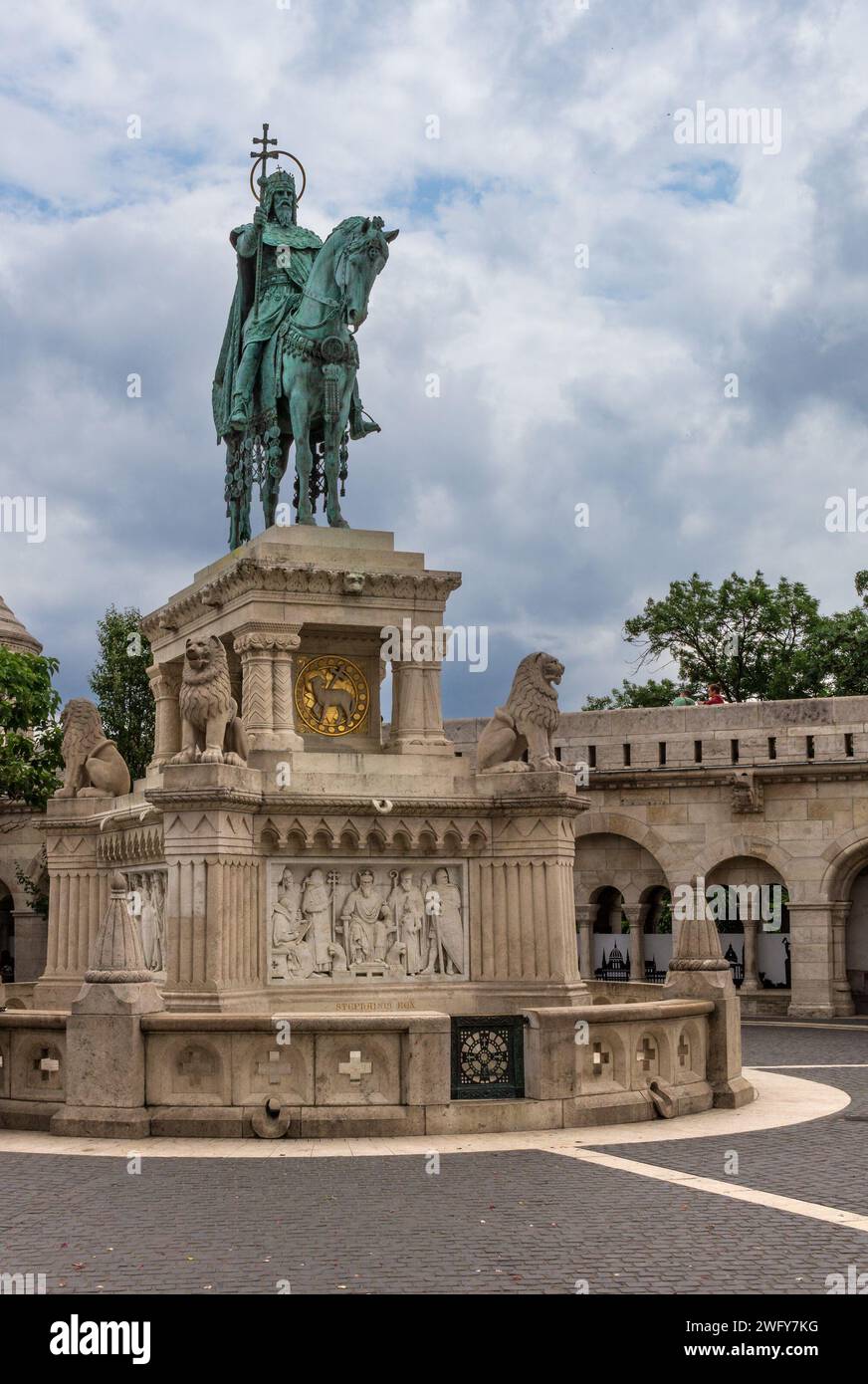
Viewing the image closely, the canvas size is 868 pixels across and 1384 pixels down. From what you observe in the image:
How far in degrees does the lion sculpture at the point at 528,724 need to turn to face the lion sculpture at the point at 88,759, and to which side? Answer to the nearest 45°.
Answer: approximately 135° to its left

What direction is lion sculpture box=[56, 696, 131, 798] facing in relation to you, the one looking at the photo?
facing to the left of the viewer

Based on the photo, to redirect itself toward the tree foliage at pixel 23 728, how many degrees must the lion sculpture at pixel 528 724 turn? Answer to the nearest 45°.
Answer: approximately 135° to its left

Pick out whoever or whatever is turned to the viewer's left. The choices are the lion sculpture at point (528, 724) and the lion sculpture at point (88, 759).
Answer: the lion sculpture at point (88, 759)

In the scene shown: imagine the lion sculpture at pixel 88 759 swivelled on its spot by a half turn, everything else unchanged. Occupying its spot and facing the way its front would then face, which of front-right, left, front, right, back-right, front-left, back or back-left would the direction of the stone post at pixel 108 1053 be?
right

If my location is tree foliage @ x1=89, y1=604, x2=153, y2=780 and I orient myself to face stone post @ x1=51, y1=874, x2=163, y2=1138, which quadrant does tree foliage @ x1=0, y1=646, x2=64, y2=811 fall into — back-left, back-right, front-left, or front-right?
front-right

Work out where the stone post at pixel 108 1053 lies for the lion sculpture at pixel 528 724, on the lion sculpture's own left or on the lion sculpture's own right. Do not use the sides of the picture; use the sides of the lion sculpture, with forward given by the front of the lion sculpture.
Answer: on the lion sculpture's own right

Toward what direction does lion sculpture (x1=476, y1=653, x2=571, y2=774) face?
to the viewer's right

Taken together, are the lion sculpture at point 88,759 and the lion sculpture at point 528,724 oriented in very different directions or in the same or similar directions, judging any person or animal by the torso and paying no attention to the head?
very different directions

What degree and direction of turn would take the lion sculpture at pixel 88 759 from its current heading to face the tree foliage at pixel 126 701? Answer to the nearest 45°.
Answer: approximately 90° to its right
